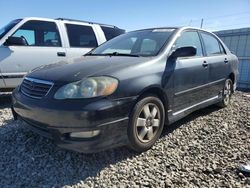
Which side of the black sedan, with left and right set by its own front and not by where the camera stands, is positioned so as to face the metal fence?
back

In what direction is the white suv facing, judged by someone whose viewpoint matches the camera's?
facing the viewer and to the left of the viewer

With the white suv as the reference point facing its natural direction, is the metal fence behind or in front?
behind

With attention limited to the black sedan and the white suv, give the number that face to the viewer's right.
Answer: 0

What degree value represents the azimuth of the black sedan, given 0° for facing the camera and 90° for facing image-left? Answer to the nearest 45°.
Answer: approximately 45°

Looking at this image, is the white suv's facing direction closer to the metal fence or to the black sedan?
the black sedan

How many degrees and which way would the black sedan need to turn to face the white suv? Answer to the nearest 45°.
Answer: approximately 90° to its right

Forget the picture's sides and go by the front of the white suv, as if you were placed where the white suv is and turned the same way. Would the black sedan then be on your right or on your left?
on your left
